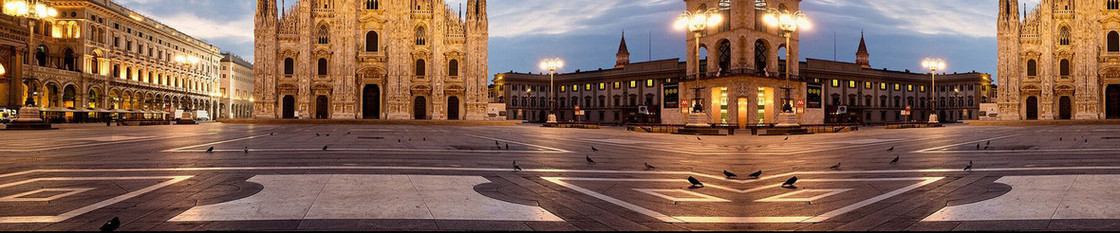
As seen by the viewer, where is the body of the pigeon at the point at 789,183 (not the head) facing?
to the viewer's right

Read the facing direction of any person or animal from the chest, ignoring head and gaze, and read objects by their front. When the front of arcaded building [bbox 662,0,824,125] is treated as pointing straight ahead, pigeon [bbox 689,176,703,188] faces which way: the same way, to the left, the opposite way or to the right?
to the right

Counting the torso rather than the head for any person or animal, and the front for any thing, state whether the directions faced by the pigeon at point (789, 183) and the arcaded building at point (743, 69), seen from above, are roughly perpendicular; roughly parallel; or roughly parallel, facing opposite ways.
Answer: roughly perpendicular

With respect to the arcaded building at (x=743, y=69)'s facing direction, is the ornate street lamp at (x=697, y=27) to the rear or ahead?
ahead

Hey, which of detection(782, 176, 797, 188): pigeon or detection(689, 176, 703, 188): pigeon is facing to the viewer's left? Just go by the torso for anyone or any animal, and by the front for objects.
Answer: detection(689, 176, 703, 188): pigeon

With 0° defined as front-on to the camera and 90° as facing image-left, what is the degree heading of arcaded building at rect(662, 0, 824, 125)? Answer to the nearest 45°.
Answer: approximately 0°

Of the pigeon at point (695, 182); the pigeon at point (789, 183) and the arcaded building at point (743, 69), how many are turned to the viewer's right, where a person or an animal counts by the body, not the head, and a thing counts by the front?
1

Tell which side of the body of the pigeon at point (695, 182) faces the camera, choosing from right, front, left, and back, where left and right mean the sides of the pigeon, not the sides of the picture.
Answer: left

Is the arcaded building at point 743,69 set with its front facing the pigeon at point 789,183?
yes

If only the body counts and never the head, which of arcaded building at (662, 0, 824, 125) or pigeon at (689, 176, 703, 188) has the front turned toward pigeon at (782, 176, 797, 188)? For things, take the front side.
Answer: the arcaded building
